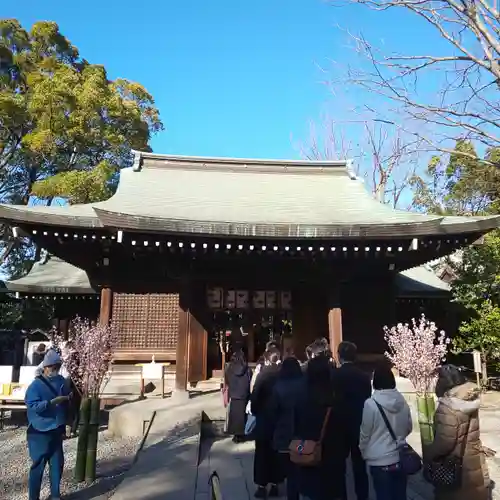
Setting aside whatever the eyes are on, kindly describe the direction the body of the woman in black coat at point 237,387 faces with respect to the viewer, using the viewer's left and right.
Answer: facing away from the viewer

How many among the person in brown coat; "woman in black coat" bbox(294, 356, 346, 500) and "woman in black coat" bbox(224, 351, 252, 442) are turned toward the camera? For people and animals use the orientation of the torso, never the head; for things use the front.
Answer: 0

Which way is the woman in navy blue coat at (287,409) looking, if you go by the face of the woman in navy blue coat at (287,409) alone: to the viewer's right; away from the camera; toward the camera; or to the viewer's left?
away from the camera

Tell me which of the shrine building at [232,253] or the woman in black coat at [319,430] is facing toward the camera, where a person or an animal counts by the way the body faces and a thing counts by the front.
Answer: the shrine building

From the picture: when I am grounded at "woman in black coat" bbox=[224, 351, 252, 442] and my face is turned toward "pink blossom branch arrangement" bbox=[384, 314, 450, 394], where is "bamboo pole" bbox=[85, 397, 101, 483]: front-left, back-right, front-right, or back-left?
back-right

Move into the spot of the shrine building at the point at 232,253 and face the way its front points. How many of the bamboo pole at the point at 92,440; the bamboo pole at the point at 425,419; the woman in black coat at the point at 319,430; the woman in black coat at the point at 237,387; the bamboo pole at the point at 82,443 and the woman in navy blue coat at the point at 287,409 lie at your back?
0

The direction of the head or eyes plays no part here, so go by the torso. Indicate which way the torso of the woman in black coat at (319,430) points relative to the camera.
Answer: away from the camera

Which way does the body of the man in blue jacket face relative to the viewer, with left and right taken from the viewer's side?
facing the viewer and to the right of the viewer

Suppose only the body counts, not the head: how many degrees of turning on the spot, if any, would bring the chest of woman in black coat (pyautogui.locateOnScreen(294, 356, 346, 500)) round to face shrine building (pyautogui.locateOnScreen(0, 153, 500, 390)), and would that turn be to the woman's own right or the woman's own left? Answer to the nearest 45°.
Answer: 0° — they already face it

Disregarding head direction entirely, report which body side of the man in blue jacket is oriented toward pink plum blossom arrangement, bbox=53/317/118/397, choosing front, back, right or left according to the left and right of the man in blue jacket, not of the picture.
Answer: left

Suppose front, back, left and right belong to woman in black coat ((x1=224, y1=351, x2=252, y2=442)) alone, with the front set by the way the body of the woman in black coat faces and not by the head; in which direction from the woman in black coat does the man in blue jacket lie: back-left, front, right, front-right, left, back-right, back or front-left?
back-left

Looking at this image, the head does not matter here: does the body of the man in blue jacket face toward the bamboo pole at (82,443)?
no

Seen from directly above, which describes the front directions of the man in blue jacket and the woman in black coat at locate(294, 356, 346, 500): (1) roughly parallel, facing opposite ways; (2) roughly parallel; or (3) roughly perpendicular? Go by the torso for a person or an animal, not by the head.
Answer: roughly perpendicular

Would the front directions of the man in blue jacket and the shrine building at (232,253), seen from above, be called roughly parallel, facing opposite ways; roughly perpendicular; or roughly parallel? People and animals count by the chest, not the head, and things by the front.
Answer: roughly perpendicular

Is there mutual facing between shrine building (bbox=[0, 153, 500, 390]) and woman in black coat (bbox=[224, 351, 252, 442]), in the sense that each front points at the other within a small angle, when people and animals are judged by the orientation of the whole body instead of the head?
yes

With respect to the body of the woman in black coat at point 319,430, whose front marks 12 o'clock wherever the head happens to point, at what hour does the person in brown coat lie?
The person in brown coat is roughly at 3 o'clock from the woman in black coat.

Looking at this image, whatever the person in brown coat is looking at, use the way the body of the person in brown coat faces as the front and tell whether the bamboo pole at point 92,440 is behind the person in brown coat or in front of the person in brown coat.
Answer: in front

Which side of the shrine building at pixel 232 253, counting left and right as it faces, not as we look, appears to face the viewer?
front

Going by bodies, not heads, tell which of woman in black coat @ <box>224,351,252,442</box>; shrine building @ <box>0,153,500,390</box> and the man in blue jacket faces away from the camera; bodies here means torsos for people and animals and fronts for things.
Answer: the woman in black coat

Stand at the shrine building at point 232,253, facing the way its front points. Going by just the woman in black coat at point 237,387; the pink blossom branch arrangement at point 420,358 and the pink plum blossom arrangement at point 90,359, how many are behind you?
0

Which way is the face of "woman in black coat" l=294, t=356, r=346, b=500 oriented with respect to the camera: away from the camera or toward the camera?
away from the camera
